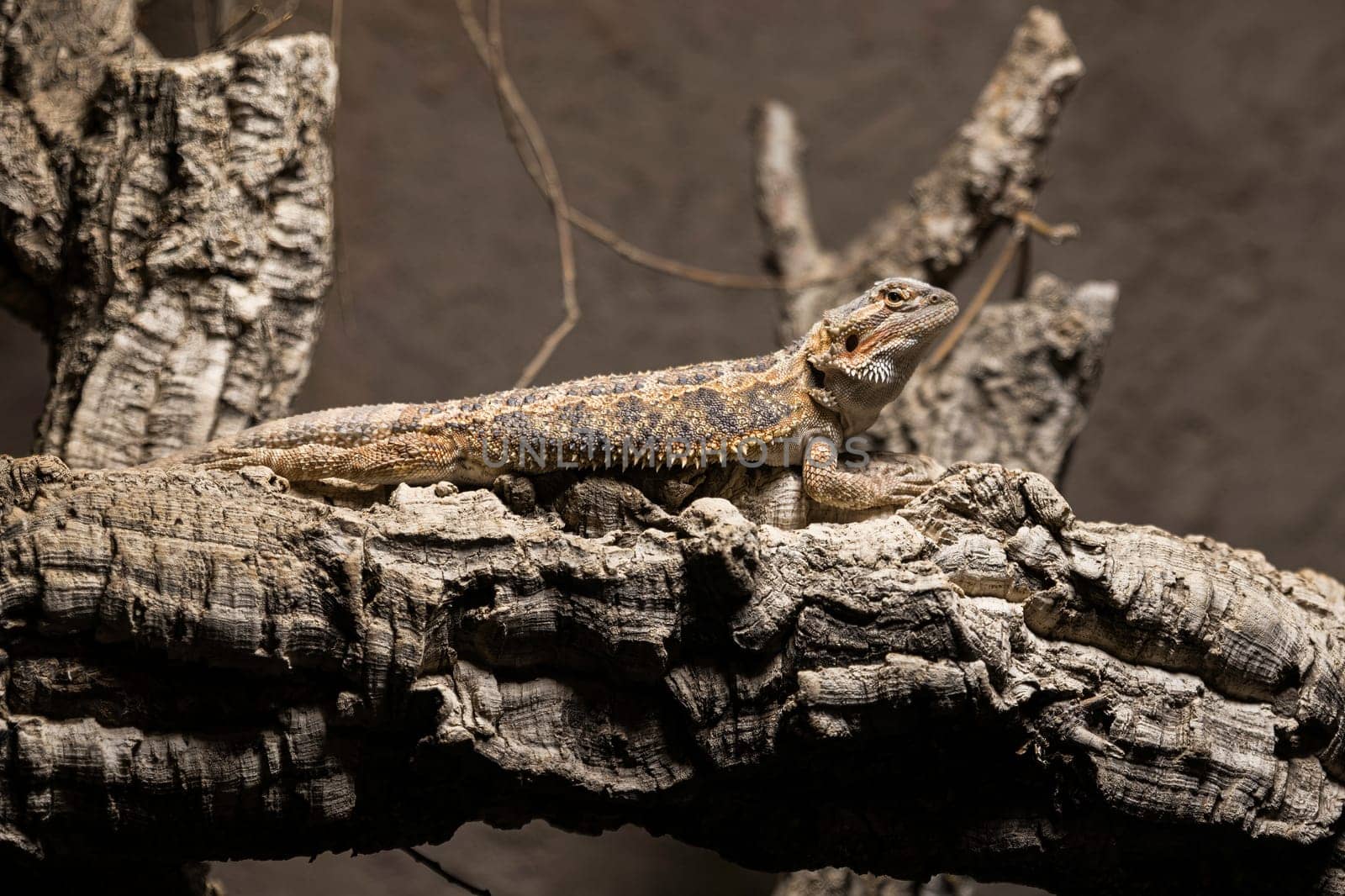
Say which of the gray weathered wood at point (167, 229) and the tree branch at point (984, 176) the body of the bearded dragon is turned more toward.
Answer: the tree branch

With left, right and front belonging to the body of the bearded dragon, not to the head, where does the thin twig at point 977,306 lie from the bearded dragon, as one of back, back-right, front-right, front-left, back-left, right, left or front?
front-left

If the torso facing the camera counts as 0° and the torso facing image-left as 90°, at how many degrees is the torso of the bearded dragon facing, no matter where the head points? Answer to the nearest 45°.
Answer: approximately 270°

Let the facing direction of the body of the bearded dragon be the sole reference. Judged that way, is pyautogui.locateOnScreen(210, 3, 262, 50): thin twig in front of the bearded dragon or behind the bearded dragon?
behind
